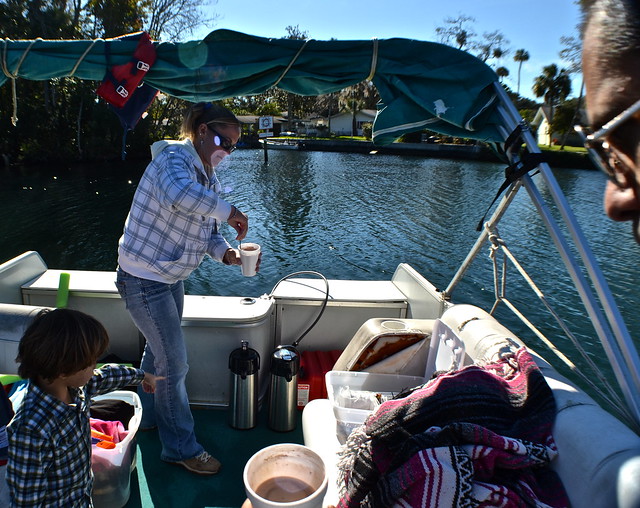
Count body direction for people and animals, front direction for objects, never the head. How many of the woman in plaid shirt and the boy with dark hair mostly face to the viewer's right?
2

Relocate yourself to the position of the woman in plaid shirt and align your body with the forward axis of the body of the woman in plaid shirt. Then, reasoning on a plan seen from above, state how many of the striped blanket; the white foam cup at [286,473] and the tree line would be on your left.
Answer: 1

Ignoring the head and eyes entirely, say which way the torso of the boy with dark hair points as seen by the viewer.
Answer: to the viewer's right

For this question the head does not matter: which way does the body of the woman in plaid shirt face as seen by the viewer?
to the viewer's right

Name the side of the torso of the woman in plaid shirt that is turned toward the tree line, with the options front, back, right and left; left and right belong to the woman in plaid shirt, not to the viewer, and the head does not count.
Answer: left

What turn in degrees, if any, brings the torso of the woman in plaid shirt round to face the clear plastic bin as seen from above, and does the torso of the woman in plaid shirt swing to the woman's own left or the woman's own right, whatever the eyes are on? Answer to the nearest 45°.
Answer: approximately 45° to the woman's own right

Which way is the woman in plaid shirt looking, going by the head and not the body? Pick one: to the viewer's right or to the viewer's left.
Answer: to the viewer's right

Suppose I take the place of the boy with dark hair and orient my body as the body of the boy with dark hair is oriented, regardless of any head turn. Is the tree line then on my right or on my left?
on my left
